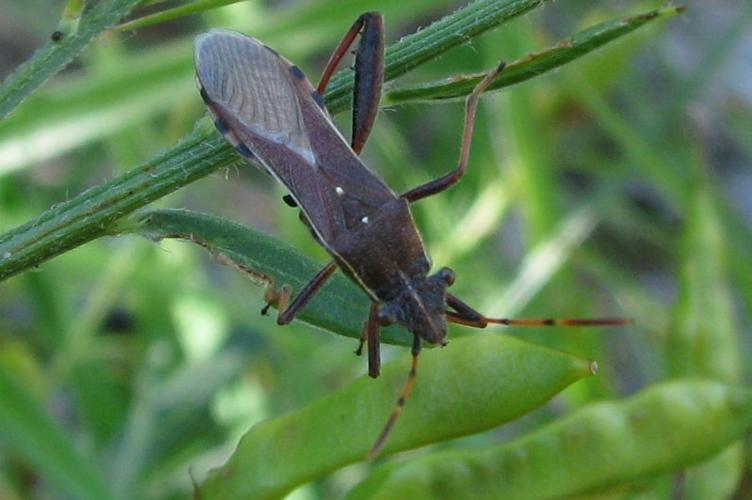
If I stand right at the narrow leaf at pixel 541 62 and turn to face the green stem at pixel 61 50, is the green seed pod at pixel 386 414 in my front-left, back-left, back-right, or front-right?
front-left

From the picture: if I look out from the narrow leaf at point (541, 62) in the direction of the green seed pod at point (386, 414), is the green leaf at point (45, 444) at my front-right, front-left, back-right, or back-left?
front-right

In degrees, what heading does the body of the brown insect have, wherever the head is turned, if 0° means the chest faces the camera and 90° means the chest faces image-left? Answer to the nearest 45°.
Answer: approximately 315°

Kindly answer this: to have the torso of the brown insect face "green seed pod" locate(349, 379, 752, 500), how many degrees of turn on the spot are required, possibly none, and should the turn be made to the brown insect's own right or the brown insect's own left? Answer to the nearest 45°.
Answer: approximately 45° to the brown insect's own right
